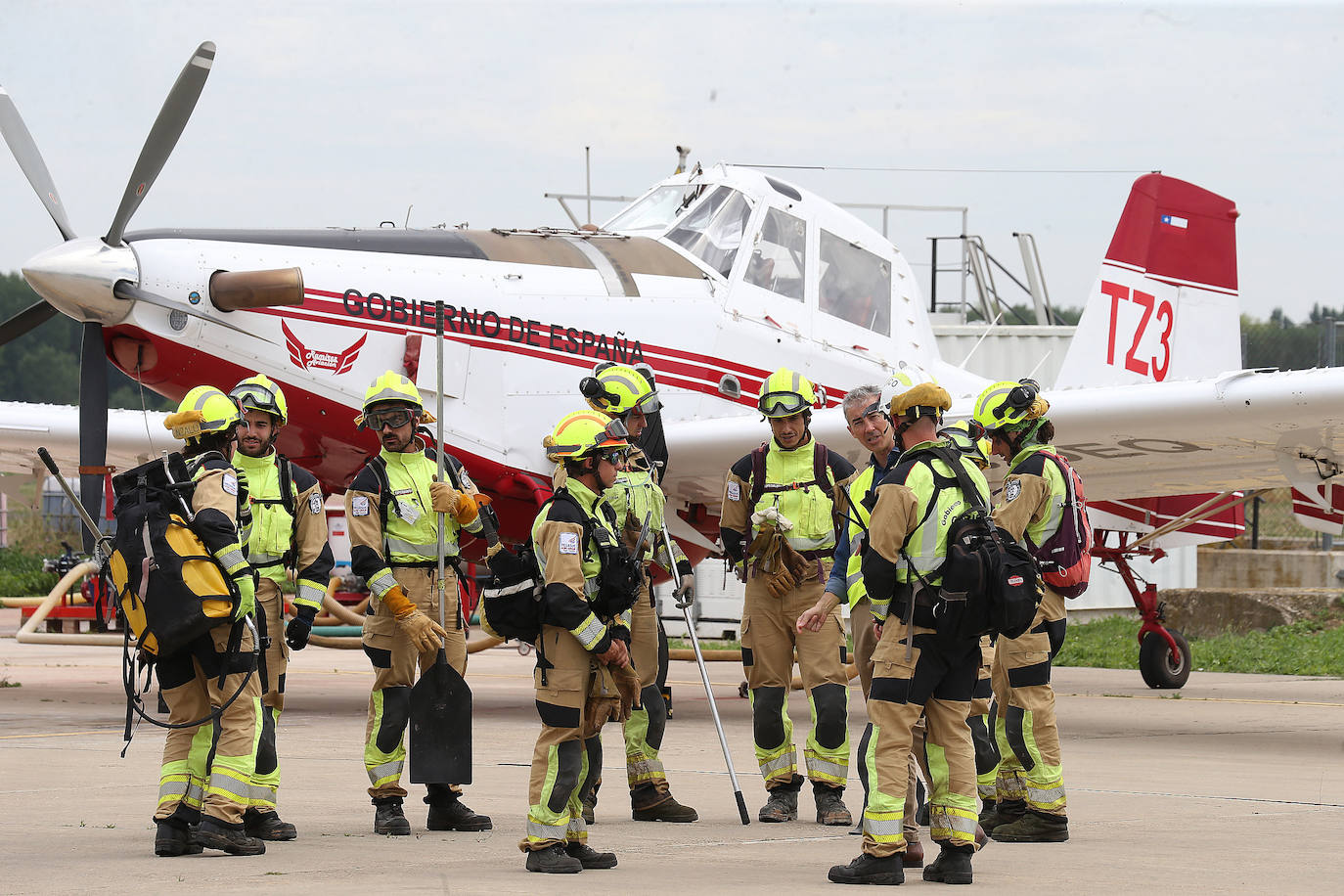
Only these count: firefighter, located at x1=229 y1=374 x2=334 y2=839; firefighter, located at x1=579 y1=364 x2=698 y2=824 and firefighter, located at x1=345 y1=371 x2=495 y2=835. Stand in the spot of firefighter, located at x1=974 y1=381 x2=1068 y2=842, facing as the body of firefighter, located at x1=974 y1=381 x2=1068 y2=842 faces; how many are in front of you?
3

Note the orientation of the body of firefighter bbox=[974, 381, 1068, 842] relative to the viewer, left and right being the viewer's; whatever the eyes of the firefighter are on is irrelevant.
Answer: facing to the left of the viewer

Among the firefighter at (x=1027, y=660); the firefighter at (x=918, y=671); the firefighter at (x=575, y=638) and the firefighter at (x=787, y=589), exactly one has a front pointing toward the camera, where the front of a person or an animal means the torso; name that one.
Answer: the firefighter at (x=787, y=589)

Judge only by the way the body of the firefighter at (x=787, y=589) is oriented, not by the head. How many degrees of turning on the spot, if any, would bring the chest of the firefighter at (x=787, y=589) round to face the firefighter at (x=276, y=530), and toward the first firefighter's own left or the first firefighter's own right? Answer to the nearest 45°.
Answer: approximately 90° to the first firefighter's own right

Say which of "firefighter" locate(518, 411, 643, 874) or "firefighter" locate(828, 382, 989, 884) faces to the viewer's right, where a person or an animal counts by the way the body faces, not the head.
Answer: "firefighter" locate(518, 411, 643, 874)

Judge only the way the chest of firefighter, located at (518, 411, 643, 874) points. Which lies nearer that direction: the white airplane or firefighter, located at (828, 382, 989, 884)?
the firefighter

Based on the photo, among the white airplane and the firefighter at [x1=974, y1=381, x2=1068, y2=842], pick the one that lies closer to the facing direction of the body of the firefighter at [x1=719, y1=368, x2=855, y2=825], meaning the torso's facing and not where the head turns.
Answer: the firefighter

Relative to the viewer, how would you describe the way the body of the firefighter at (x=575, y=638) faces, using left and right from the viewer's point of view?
facing to the right of the viewer
